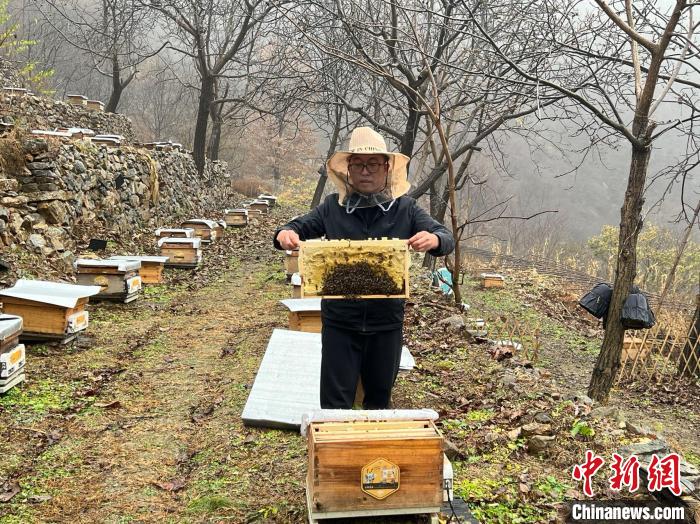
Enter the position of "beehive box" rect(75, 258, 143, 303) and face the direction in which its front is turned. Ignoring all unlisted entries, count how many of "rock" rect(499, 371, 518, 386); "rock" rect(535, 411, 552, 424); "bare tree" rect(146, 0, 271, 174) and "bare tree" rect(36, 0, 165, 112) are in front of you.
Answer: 2

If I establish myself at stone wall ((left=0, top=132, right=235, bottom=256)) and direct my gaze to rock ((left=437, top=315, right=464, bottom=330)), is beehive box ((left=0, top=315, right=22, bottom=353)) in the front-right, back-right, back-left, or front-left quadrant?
front-right

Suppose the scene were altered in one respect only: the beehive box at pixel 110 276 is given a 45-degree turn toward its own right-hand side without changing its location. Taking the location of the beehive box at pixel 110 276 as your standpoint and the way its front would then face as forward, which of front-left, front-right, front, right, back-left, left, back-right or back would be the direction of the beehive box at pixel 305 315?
front-left

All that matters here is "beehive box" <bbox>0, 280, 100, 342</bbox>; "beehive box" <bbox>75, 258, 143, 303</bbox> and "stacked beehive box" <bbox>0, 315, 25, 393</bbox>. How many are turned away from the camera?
0

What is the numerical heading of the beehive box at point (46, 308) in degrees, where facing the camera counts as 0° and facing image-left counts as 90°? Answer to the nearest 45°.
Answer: approximately 315°

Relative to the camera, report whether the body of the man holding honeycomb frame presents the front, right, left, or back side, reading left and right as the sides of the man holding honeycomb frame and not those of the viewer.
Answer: front

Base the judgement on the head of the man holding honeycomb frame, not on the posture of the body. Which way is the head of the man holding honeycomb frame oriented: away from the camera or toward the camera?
toward the camera

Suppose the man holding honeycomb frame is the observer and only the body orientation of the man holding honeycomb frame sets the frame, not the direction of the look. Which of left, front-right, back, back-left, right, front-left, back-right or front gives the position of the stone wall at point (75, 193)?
back-right

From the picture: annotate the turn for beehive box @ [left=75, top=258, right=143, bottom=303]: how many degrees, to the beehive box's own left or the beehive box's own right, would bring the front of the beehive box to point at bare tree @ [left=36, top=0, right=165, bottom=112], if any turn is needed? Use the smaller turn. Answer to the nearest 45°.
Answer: approximately 135° to the beehive box's own left

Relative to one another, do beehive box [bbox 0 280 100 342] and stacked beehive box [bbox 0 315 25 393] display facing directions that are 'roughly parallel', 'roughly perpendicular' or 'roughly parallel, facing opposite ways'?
roughly parallel

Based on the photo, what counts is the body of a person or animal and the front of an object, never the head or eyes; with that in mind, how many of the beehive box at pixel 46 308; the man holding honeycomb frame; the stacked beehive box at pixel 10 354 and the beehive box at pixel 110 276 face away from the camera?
0

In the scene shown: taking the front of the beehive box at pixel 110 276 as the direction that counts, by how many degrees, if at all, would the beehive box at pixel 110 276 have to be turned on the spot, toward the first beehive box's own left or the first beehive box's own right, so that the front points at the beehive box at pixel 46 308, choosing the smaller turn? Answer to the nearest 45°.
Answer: approximately 45° to the first beehive box's own right

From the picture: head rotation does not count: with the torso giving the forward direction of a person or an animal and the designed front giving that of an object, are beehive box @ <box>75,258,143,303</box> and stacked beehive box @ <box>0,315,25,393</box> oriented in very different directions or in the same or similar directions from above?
same or similar directions
